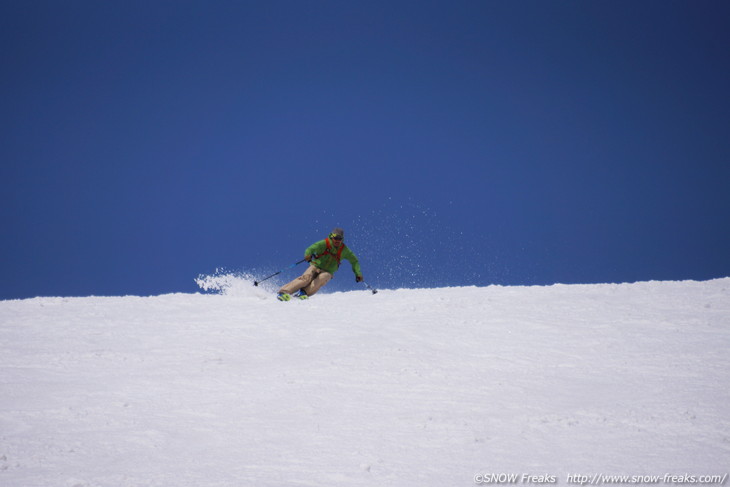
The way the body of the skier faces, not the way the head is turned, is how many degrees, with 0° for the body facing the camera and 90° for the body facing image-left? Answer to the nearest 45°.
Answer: approximately 0°
